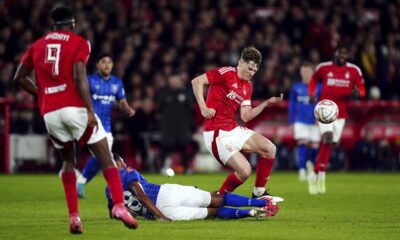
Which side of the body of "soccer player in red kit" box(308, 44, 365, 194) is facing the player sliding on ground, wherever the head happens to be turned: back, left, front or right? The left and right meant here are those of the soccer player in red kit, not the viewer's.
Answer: front

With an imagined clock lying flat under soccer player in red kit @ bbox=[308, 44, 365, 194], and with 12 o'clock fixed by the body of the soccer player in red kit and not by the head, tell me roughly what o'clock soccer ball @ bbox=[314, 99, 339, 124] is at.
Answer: The soccer ball is roughly at 12 o'clock from the soccer player in red kit.

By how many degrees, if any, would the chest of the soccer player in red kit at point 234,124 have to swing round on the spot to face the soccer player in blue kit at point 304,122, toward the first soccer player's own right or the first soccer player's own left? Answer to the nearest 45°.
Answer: approximately 135° to the first soccer player's own left

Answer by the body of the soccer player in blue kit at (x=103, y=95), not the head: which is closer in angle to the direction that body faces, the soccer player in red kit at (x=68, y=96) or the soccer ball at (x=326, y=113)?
the soccer player in red kit

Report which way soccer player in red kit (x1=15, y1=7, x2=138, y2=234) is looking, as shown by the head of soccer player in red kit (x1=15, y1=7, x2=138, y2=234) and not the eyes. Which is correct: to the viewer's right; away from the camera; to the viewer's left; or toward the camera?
away from the camera

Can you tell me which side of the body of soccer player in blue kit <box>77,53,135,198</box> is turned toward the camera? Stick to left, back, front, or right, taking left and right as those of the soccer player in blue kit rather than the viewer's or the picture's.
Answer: front

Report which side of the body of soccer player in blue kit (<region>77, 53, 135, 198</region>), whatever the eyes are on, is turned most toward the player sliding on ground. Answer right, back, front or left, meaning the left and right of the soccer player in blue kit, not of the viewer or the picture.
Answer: front

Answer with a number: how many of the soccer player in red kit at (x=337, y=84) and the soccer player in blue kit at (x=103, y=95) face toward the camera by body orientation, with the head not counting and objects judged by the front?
2

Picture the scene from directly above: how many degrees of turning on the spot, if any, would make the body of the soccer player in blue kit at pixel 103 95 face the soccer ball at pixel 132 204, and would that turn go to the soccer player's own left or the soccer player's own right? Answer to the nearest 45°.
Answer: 0° — they already face it

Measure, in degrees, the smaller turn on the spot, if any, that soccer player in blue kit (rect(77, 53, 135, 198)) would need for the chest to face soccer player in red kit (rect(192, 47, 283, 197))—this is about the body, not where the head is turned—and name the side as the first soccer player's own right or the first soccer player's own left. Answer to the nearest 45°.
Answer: approximately 45° to the first soccer player's own left

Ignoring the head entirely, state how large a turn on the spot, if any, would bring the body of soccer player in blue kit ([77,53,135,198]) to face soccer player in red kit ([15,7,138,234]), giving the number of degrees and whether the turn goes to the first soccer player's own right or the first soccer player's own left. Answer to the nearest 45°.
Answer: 0° — they already face them

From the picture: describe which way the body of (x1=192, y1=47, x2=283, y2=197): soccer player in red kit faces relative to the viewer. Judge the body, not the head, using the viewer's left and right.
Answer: facing the viewer and to the right of the viewer

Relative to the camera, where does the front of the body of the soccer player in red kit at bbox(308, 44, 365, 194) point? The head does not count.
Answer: toward the camera
